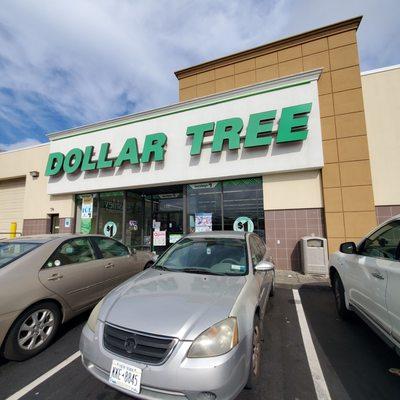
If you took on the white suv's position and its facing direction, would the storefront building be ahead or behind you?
ahead

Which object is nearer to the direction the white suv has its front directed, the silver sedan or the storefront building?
the storefront building

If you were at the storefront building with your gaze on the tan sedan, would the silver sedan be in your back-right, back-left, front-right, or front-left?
front-left

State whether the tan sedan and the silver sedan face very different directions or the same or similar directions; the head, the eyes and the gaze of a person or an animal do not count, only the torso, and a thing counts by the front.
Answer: very different directions

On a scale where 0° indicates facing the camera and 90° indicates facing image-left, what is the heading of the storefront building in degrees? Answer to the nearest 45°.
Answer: approximately 45°

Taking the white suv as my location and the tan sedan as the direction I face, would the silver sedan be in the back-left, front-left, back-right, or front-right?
front-left

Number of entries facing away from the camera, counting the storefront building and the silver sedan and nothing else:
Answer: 0

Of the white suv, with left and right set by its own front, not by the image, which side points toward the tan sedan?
left

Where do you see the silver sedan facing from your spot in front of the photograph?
facing the viewer and to the left of the viewer

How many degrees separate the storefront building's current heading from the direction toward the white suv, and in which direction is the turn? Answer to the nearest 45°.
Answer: approximately 45° to its left

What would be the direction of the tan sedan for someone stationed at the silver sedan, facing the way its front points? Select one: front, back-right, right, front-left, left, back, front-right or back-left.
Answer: right

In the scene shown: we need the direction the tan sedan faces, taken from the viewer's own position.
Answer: facing away from the viewer and to the right of the viewer

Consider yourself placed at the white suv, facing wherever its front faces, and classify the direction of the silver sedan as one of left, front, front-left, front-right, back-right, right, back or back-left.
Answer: left

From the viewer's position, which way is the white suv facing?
facing away from the viewer and to the left of the viewer
